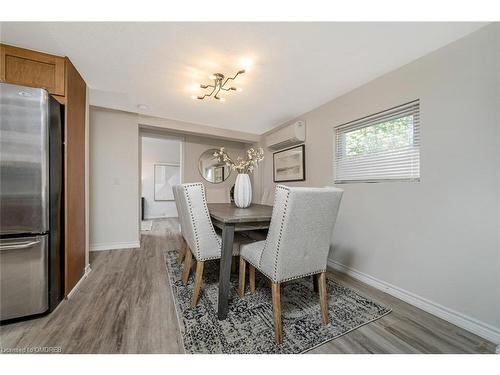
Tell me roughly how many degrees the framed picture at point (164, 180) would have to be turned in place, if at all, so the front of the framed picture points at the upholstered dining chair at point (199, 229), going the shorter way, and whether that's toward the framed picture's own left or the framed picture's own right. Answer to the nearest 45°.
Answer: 0° — it already faces it

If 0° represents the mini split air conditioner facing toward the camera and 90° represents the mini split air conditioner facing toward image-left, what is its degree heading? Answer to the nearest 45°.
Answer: approximately 45°

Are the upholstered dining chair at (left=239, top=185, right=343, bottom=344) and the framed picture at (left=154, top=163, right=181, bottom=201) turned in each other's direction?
yes

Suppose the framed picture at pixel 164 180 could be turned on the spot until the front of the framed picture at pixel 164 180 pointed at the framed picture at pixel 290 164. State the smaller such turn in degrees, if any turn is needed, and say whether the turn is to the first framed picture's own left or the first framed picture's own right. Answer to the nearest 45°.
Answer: approximately 45° to the first framed picture's own left

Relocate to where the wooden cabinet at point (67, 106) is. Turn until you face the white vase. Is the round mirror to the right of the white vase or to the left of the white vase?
left

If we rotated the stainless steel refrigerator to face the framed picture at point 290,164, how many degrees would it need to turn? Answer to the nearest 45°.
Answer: approximately 90° to its left

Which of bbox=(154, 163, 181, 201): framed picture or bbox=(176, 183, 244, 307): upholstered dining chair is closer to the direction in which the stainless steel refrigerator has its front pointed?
the upholstered dining chair

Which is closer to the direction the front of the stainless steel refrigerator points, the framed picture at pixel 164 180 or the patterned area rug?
the patterned area rug

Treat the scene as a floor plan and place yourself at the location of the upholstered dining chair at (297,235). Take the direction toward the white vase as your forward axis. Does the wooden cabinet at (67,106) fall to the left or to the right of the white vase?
left

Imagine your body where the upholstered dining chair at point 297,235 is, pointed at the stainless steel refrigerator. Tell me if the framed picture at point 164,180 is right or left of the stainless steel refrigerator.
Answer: right

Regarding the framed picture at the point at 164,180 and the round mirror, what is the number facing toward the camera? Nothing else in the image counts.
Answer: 2
